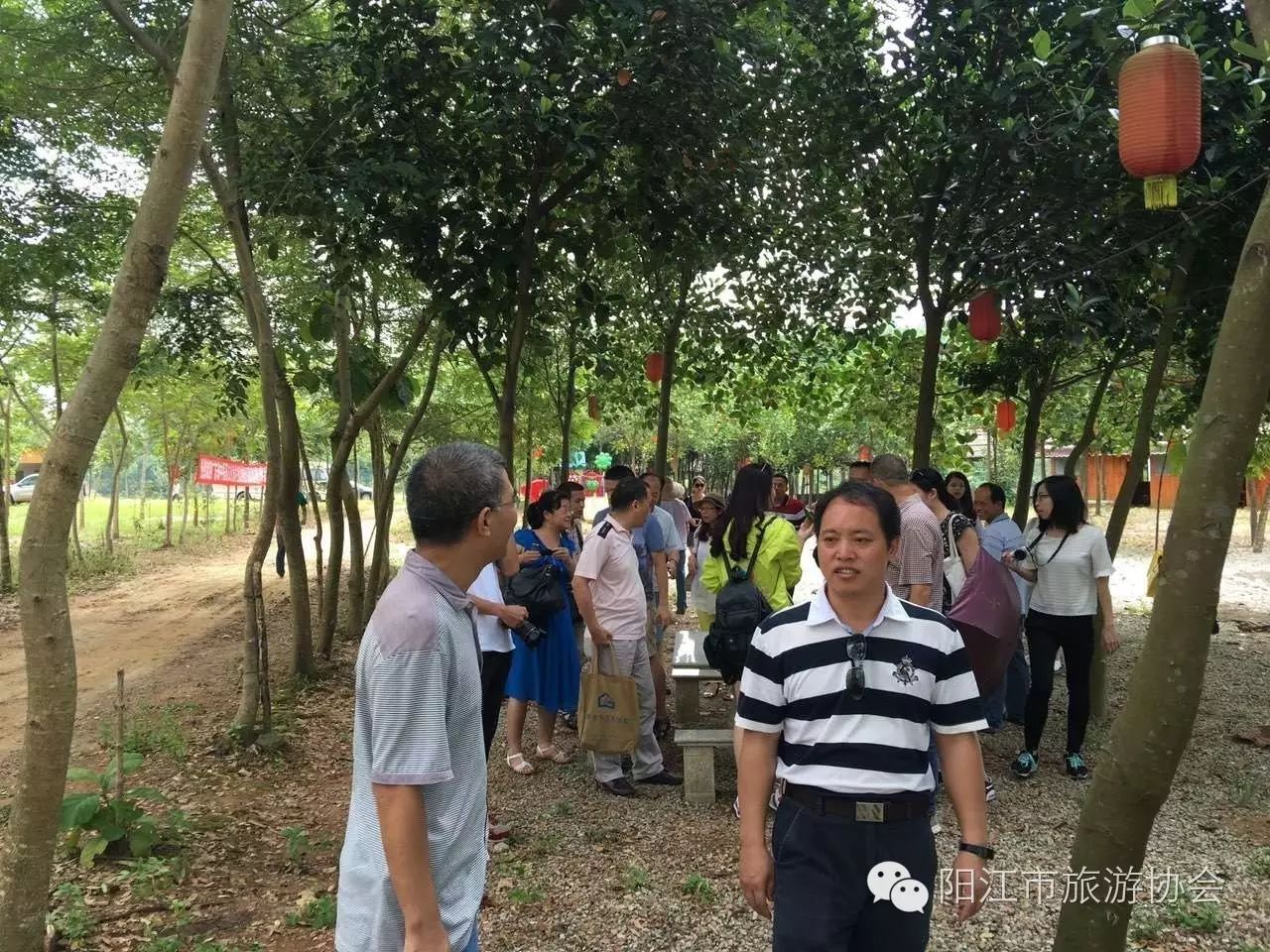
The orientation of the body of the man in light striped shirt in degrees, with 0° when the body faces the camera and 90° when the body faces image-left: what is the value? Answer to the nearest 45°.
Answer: approximately 270°

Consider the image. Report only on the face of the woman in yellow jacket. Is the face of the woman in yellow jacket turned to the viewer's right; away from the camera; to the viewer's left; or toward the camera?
away from the camera

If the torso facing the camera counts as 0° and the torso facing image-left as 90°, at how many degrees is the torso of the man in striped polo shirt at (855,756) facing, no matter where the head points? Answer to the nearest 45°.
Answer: approximately 0°

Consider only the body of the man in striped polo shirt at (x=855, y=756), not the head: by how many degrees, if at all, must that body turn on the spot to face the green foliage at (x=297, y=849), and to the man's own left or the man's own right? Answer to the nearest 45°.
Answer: approximately 135° to the man's own right

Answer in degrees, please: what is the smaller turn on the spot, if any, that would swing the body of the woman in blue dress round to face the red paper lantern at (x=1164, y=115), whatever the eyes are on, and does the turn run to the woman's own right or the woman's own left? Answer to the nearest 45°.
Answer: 0° — they already face it

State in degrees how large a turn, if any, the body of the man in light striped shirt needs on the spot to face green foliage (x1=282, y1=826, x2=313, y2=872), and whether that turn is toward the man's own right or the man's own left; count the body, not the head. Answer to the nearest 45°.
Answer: approximately 90° to the man's own left

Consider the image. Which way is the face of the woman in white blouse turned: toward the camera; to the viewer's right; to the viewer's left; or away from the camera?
to the viewer's left
